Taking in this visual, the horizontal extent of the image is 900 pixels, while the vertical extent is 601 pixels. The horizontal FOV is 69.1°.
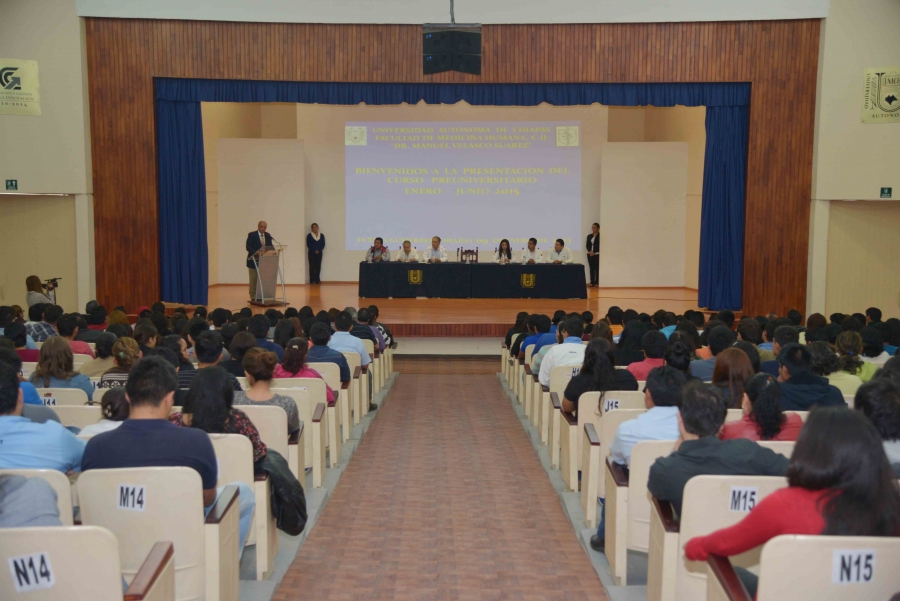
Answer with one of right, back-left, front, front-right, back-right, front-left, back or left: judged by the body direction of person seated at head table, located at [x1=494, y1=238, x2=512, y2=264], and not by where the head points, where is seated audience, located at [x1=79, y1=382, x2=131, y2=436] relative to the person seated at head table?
front

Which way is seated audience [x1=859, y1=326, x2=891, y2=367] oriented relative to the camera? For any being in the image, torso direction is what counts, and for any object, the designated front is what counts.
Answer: away from the camera

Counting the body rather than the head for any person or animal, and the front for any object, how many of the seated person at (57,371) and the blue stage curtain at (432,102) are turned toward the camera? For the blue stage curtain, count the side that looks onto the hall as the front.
1

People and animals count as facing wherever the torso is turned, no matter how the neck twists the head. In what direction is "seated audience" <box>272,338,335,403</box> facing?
away from the camera

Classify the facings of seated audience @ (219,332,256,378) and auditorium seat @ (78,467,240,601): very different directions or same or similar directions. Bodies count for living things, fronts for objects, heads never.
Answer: same or similar directions

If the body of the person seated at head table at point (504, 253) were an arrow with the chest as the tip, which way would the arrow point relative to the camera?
toward the camera

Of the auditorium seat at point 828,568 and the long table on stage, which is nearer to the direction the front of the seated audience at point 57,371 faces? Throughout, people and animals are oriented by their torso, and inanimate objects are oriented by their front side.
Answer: the long table on stage

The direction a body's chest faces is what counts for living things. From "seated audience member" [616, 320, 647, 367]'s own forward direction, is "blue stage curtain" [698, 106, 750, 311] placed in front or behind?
in front

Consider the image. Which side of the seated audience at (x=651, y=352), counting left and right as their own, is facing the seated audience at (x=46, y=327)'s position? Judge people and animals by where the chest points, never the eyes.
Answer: left

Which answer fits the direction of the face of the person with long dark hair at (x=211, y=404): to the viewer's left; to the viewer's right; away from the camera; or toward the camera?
away from the camera

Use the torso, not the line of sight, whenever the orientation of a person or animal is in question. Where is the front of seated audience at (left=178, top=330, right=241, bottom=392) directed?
away from the camera

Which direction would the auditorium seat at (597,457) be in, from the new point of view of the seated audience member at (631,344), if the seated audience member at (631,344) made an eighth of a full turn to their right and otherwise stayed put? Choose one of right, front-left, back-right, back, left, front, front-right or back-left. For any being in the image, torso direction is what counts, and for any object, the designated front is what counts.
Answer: back-right

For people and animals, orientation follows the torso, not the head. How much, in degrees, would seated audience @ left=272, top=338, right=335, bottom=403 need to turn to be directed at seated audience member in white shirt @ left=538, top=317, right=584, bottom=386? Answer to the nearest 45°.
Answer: approximately 90° to their right

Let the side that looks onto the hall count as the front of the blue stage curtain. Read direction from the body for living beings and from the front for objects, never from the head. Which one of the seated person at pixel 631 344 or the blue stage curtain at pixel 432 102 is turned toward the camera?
the blue stage curtain

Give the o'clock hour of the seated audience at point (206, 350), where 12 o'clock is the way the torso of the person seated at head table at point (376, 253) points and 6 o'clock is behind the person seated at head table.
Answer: The seated audience is roughly at 12 o'clock from the person seated at head table.

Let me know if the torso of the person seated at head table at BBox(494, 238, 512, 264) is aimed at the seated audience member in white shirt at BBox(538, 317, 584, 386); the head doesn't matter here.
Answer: yes

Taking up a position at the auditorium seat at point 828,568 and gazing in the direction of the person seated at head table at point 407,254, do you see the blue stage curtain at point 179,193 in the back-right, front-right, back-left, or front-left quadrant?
front-left

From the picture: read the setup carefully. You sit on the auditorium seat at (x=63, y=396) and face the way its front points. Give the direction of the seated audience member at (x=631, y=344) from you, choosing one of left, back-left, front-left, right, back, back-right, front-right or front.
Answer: right

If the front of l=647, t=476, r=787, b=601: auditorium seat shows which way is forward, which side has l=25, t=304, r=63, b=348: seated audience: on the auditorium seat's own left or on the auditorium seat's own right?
on the auditorium seat's own left

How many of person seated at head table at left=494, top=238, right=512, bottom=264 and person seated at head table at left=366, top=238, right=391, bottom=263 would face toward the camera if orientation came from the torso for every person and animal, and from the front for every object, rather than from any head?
2

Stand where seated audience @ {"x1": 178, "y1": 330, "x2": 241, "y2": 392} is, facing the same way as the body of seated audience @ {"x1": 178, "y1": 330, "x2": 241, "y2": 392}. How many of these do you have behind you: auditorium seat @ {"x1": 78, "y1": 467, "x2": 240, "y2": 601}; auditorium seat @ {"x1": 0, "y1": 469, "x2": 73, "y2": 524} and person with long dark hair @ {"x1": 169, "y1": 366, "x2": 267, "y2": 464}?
3

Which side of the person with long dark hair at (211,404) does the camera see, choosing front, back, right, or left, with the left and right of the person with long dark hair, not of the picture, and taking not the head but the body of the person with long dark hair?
back

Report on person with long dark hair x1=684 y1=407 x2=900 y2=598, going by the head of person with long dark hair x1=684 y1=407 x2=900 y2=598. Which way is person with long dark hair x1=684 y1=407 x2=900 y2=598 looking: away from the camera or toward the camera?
away from the camera

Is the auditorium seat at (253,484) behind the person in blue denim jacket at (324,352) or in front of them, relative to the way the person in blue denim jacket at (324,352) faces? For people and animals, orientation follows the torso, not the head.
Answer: behind

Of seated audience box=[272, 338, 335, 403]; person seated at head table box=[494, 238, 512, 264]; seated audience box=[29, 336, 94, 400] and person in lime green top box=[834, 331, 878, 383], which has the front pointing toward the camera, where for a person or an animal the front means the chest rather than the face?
the person seated at head table
